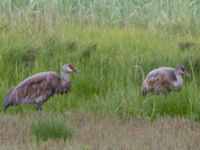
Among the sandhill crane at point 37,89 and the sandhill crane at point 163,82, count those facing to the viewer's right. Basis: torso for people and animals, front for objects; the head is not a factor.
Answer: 2

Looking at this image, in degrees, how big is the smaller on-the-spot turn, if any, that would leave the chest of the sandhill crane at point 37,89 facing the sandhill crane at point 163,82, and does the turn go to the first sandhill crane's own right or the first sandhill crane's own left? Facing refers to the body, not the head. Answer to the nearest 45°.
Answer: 0° — it already faces it

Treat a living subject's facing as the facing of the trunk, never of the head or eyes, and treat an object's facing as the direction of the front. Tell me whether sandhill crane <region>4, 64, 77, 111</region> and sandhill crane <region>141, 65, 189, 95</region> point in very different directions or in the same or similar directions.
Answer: same or similar directions

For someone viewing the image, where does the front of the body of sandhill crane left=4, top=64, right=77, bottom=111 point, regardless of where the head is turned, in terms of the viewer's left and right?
facing to the right of the viewer

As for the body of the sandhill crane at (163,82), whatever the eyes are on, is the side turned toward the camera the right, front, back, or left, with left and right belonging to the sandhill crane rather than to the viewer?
right

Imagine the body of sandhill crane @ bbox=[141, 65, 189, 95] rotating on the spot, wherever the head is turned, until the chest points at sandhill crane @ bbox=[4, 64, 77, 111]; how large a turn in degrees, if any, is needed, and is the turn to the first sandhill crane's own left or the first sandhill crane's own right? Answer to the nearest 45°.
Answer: approximately 180°
